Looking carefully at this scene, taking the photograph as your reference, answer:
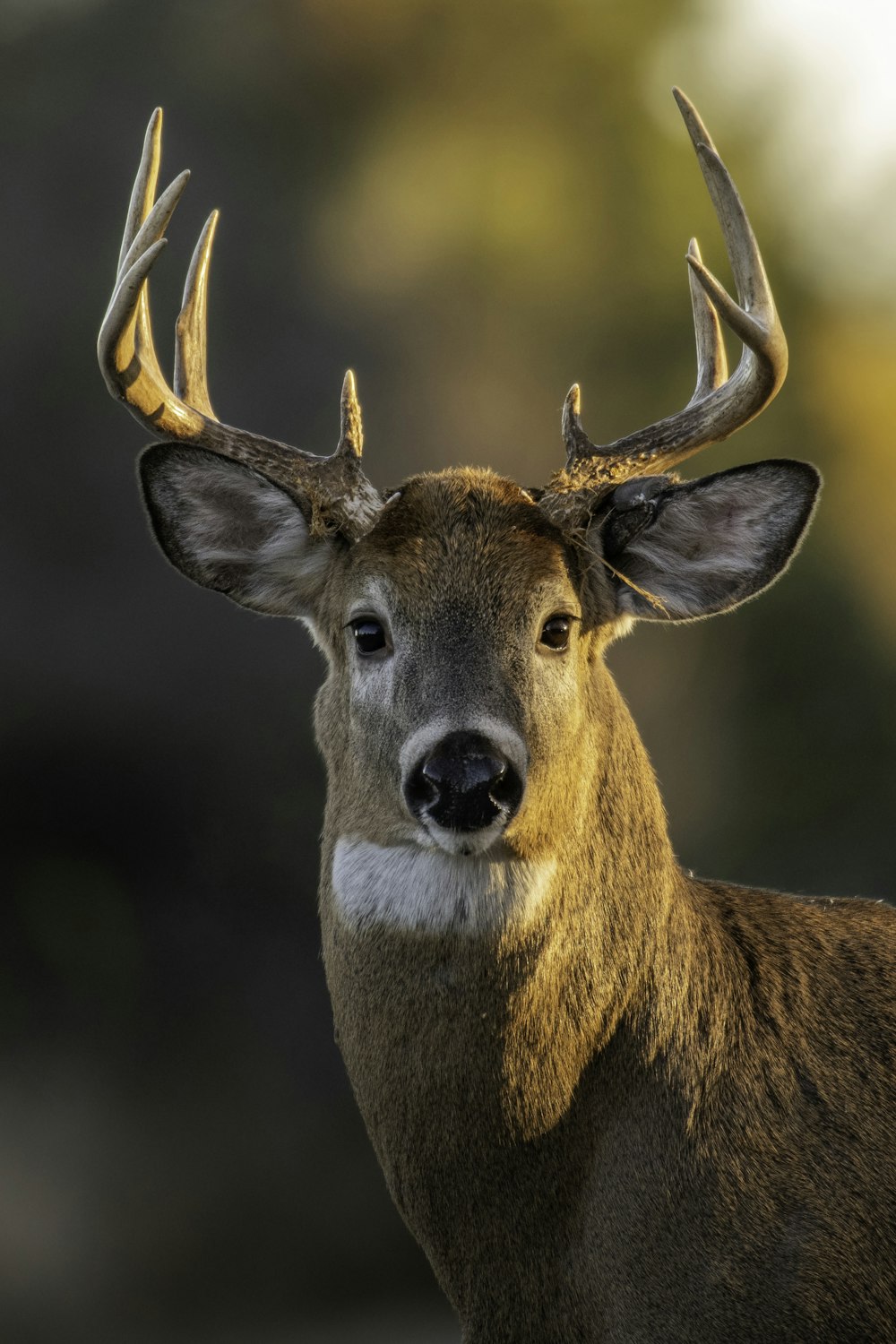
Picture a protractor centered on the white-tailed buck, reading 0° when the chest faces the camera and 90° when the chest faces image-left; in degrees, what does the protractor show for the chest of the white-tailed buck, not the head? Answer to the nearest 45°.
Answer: approximately 45°
